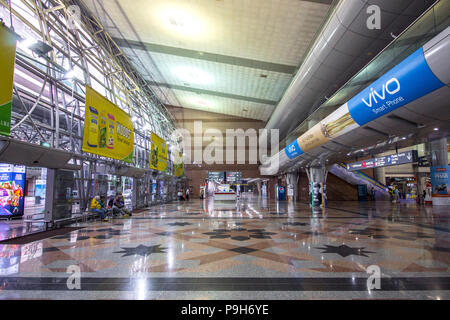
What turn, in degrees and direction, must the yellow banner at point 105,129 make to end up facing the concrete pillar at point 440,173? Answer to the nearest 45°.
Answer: approximately 45° to its left

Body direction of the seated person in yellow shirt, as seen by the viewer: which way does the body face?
to the viewer's right

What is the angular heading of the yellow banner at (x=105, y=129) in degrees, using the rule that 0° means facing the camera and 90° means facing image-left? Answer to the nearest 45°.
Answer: approximately 315°

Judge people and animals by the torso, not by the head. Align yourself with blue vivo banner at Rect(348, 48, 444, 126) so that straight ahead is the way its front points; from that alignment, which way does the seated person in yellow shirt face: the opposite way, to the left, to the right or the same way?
the opposite way

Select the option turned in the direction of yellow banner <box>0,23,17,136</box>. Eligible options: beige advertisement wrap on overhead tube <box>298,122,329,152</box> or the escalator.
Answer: the beige advertisement wrap on overhead tube

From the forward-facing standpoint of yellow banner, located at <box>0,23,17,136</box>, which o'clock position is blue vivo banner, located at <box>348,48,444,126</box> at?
The blue vivo banner is roughly at 12 o'clock from the yellow banner.

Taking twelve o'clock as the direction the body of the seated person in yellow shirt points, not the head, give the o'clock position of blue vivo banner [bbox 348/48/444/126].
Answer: The blue vivo banner is roughly at 2 o'clock from the seated person in yellow shirt.
